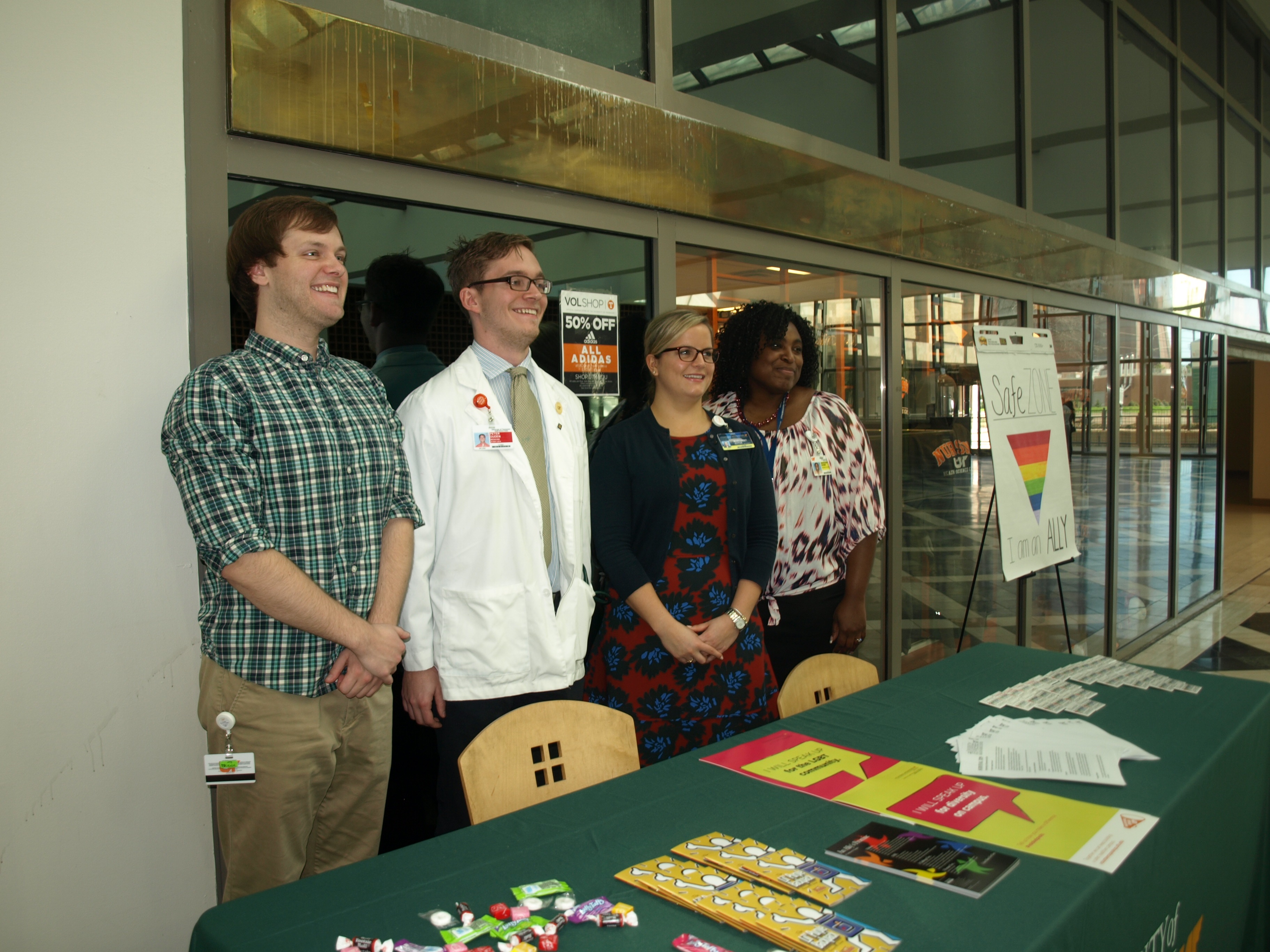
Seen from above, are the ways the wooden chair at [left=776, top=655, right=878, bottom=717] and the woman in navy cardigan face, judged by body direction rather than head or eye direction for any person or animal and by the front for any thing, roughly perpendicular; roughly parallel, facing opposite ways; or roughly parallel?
roughly parallel

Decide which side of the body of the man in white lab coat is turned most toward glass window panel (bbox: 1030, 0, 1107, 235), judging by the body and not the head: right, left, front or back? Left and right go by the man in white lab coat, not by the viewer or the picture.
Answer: left

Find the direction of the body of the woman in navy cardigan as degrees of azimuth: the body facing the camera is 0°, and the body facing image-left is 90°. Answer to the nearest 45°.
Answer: approximately 315°

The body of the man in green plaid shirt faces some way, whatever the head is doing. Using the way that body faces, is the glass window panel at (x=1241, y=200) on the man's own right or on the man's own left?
on the man's own left

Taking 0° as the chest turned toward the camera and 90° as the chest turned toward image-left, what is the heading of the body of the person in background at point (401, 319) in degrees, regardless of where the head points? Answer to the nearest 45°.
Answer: approximately 135°

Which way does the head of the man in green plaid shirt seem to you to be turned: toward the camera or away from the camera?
toward the camera

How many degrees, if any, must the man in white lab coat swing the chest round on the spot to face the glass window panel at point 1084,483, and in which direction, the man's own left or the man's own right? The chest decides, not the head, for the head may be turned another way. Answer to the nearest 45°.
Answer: approximately 90° to the man's own left

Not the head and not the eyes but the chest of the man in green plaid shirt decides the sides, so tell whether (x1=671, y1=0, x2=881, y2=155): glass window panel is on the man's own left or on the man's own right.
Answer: on the man's own left

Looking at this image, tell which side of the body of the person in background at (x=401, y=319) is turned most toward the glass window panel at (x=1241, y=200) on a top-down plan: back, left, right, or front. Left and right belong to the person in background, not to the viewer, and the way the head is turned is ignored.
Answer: right

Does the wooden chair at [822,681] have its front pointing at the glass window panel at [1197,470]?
no

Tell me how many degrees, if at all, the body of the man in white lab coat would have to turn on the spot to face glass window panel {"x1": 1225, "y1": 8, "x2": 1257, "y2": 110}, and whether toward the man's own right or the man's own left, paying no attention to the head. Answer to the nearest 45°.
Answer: approximately 90° to the man's own left

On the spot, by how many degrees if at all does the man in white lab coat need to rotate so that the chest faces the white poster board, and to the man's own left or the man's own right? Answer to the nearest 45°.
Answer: approximately 90° to the man's own left

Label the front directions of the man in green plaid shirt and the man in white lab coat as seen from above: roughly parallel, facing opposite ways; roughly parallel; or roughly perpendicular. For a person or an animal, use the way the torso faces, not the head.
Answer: roughly parallel

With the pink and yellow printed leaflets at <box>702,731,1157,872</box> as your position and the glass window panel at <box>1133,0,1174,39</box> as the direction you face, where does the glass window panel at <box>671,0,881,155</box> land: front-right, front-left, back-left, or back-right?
front-left

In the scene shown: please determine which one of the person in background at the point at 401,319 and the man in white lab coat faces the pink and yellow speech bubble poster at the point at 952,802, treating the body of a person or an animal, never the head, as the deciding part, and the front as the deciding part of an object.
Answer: the man in white lab coat

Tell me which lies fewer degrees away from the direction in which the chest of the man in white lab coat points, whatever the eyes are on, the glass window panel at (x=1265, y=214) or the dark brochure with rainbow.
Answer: the dark brochure with rainbow

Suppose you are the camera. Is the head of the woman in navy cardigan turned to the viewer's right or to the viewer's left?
to the viewer's right

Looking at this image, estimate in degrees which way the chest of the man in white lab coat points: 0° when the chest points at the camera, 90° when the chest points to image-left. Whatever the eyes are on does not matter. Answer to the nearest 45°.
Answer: approximately 315°
